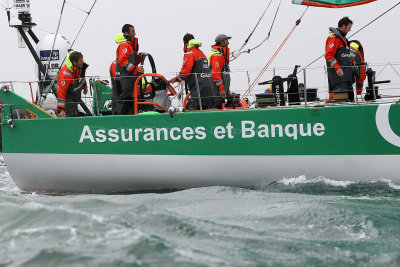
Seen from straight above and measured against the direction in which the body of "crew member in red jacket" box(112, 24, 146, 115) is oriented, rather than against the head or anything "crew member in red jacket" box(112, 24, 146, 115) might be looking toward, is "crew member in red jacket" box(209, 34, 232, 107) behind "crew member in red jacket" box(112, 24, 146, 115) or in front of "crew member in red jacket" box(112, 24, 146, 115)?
in front

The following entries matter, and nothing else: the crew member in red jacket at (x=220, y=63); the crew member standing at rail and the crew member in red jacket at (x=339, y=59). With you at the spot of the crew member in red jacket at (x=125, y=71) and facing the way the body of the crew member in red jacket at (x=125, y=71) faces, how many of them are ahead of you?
3

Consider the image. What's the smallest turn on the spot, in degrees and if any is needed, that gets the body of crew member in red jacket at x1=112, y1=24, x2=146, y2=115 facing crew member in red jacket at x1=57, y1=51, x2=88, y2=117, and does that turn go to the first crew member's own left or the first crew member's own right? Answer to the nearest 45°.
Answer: approximately 180°

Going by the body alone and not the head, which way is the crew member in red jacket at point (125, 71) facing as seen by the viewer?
to the viewer's right

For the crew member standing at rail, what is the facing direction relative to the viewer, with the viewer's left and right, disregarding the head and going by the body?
facing away from the viewer and to the left of the viewer

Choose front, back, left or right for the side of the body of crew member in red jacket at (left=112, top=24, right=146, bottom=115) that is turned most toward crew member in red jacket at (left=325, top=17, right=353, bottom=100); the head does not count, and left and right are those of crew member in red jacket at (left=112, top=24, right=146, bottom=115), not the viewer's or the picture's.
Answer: front

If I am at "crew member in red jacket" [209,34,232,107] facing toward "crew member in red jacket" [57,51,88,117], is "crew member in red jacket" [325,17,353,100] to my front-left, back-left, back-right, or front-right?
back-left

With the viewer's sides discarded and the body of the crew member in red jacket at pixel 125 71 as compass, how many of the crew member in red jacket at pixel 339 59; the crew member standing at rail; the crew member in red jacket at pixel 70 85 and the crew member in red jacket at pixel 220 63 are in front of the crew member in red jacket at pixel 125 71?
3
